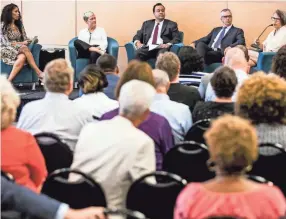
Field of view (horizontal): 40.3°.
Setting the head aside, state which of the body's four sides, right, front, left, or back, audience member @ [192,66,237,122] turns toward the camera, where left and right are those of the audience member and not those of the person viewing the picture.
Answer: back

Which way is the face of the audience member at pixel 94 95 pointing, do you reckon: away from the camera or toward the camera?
away from the camera

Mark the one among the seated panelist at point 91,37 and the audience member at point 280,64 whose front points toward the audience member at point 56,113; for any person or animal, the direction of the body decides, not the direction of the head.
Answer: the seated panelist

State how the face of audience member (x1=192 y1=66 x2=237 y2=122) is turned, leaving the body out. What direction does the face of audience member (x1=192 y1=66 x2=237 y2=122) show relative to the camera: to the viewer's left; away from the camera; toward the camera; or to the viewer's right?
away from the camera

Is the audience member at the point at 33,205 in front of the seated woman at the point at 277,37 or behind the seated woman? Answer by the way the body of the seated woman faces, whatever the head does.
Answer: in front

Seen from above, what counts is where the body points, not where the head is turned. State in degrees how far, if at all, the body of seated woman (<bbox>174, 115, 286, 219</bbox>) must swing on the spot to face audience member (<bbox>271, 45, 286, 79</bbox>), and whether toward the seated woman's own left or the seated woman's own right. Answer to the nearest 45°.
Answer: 0° — they already face them

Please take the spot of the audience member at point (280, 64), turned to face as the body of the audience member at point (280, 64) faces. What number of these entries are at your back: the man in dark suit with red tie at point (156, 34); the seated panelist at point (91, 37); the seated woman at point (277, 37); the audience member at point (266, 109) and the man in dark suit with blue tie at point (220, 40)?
1

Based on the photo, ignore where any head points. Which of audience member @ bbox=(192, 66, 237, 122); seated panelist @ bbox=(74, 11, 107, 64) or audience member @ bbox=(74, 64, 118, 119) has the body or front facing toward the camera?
the seated panelist

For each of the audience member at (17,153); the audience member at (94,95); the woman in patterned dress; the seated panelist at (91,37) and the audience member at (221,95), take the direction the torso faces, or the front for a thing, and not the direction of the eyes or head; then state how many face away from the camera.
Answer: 3

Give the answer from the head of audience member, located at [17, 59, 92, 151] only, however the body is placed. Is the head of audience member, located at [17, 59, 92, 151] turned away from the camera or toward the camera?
away from the camera

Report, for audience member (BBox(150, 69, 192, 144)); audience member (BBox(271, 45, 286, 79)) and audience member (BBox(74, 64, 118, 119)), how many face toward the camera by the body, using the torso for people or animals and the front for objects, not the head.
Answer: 0

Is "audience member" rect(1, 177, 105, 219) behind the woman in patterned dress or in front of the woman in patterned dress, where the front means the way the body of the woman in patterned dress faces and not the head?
in front

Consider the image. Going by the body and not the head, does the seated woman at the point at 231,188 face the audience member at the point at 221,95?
yes

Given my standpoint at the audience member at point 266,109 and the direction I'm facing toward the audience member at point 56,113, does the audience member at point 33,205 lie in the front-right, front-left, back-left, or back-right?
front-left

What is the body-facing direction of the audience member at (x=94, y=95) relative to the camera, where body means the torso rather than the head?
away from the camera

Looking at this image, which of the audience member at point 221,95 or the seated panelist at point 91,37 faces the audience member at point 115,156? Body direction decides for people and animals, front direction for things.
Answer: the seated panelist

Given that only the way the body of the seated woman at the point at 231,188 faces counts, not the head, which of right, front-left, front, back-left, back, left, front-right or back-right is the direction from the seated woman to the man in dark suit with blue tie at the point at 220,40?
front

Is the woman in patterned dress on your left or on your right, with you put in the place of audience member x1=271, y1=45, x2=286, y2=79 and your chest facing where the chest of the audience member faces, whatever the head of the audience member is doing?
on your left

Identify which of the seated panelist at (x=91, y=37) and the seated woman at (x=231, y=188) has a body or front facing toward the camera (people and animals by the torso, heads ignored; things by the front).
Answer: the seated panelist

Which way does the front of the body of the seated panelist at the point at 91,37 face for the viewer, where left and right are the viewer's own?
facing the viewer

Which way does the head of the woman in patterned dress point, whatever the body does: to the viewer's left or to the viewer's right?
to the viewer's right
